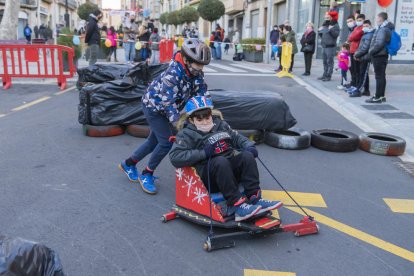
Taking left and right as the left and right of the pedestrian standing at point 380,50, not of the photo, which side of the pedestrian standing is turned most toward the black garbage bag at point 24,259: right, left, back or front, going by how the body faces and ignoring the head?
left

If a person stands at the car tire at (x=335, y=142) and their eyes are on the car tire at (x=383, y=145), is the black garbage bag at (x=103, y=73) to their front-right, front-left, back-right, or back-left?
back-left

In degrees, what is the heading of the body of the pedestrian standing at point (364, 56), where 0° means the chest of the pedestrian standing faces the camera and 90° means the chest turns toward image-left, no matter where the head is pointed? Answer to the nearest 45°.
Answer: approximately 90°

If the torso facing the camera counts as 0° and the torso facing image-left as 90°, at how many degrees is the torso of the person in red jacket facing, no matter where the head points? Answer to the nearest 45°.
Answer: approximately 45°

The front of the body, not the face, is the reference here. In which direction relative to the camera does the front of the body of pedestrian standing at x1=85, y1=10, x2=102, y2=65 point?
to the viewer's right

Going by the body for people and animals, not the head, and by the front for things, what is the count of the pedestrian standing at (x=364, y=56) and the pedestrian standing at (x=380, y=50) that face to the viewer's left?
2

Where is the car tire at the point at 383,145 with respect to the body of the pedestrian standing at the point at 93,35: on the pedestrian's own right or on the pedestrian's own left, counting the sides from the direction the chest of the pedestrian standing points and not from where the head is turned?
on the pedestrian's own right

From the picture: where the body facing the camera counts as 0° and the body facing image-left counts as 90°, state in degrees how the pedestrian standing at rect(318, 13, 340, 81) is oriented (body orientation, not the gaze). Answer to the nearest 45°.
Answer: approximately 45°

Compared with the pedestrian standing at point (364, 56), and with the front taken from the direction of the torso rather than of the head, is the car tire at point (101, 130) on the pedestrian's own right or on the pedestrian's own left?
on the pedestrian's own left

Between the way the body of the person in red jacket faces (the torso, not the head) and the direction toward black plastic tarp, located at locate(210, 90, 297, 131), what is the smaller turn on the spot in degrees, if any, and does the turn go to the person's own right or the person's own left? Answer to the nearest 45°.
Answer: approximately 45° to the person's own left

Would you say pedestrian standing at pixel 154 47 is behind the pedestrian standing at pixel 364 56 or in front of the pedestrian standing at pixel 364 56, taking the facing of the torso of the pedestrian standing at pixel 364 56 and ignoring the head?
in front

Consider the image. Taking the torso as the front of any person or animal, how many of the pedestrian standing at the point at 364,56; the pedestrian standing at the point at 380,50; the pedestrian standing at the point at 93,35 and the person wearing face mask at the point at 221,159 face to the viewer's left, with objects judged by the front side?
2
